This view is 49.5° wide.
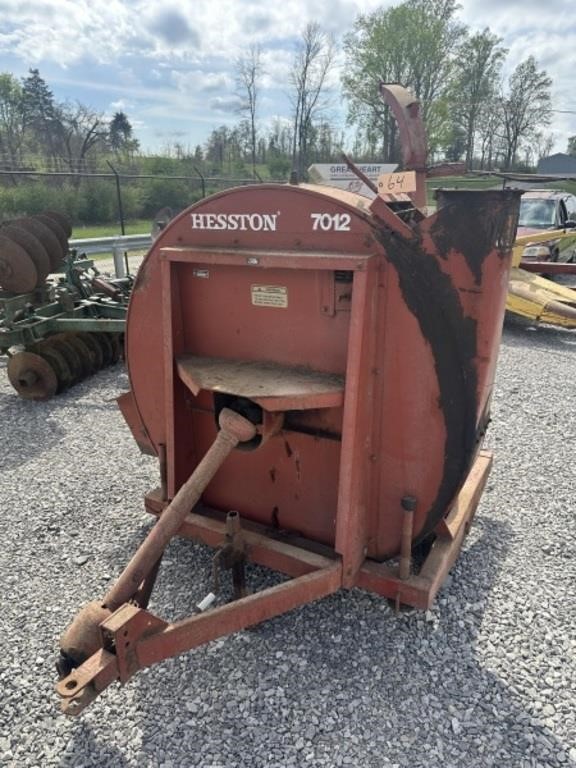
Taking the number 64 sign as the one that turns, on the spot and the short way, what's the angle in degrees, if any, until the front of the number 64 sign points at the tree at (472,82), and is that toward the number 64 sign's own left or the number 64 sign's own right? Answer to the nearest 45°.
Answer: approximately 180°

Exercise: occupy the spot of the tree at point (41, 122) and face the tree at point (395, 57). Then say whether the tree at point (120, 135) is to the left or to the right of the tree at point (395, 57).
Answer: left

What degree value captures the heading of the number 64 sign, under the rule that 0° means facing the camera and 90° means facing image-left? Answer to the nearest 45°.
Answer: approximately 0°

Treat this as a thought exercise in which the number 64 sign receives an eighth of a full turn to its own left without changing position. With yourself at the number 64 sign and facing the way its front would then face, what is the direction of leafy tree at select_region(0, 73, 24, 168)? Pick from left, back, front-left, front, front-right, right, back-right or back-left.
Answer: back

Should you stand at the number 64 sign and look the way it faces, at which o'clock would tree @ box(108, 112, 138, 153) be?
The tree is roughly at 5 o'clock from the number 64 sign.

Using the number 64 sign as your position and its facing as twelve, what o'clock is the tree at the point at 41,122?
The tree is roughly at 5 o'clock from the number 64 sign.

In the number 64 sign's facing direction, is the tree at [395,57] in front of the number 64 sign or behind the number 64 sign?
behind
